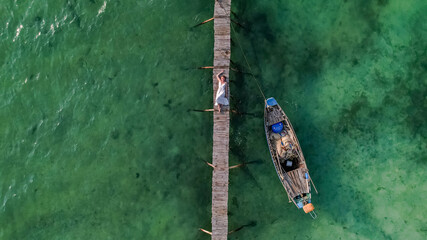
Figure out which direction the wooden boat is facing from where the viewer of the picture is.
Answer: facing away from the viewer
